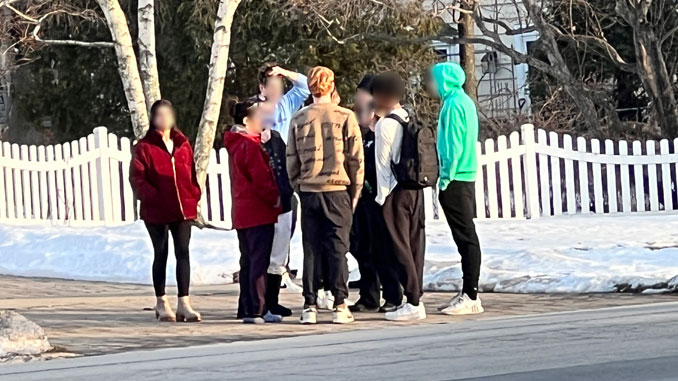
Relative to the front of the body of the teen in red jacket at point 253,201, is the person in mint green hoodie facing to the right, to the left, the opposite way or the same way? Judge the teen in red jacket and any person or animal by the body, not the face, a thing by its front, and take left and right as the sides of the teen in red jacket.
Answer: the opposite way

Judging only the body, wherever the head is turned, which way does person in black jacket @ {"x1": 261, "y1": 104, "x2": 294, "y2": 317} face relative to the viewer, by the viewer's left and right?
facing to the right of the viewer

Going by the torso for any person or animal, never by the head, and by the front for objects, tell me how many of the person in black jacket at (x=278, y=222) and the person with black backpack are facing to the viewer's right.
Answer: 1

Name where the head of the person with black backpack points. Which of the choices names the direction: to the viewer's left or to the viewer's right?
to the viewer's left

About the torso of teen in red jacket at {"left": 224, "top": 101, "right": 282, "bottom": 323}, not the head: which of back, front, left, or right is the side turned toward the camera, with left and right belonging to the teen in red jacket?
right

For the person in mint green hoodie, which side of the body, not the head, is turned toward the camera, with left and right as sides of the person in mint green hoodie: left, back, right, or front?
left

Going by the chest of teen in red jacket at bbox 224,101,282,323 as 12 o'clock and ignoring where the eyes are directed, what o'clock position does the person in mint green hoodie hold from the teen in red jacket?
The person in mint green hoodie is roughly at 12 o'clock from the teen in red jacket.

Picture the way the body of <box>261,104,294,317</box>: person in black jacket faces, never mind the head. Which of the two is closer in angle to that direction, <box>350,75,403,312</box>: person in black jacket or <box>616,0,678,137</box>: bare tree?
the person in black jacket

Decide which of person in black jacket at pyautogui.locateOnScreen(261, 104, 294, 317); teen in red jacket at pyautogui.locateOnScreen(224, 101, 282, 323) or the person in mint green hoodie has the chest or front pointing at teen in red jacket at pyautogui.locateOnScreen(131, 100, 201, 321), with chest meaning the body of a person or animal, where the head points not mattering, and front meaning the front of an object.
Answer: the person in mint green hoodie

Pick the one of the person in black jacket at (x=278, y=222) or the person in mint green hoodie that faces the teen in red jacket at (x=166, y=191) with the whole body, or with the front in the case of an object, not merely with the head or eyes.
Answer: the person in mint green hoodie
